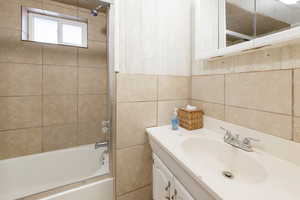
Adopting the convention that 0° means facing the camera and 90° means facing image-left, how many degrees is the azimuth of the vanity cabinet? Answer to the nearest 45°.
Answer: approximately 45°

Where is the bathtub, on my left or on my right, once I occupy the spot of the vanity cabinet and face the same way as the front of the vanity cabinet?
on my right
